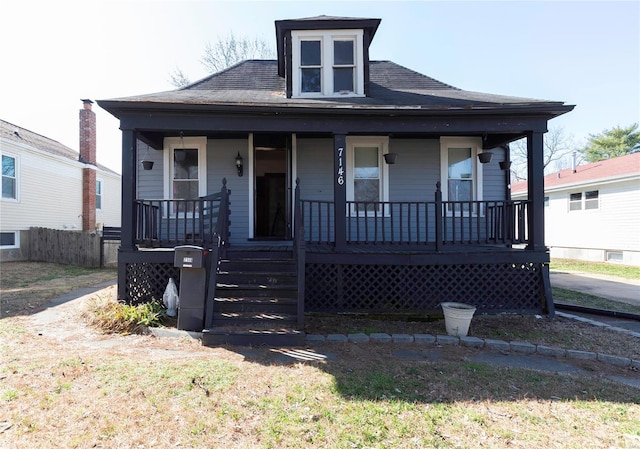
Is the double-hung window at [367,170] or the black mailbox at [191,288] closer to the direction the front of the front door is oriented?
the black mailbox

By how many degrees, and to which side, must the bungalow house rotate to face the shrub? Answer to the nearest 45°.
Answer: approximately 90° to its right

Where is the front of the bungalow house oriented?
toward the camera

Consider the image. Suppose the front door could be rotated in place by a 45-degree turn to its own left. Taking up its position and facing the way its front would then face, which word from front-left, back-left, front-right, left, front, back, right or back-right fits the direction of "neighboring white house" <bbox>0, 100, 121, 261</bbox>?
back

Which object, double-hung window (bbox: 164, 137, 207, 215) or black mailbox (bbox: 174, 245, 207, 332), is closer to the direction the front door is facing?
the black mailbox

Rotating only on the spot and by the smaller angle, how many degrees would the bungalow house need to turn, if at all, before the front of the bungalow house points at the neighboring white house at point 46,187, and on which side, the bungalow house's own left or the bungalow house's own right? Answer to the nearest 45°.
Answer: approximately 135° to the bungalow house's own right

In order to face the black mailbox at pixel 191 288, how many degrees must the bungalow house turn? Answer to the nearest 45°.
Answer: approximately 45° to its right

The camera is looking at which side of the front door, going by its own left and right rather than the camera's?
front

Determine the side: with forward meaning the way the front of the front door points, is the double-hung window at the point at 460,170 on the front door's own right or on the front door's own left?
on the front door's own left

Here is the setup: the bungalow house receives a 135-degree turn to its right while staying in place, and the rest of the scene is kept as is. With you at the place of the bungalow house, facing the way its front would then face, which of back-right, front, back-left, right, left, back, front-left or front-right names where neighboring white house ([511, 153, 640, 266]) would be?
right

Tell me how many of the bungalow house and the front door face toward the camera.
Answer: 2

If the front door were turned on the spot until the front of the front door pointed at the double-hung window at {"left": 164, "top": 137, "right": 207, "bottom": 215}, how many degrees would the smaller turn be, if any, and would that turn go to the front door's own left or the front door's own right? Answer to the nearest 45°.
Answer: approximately 45° to the front door's own right
